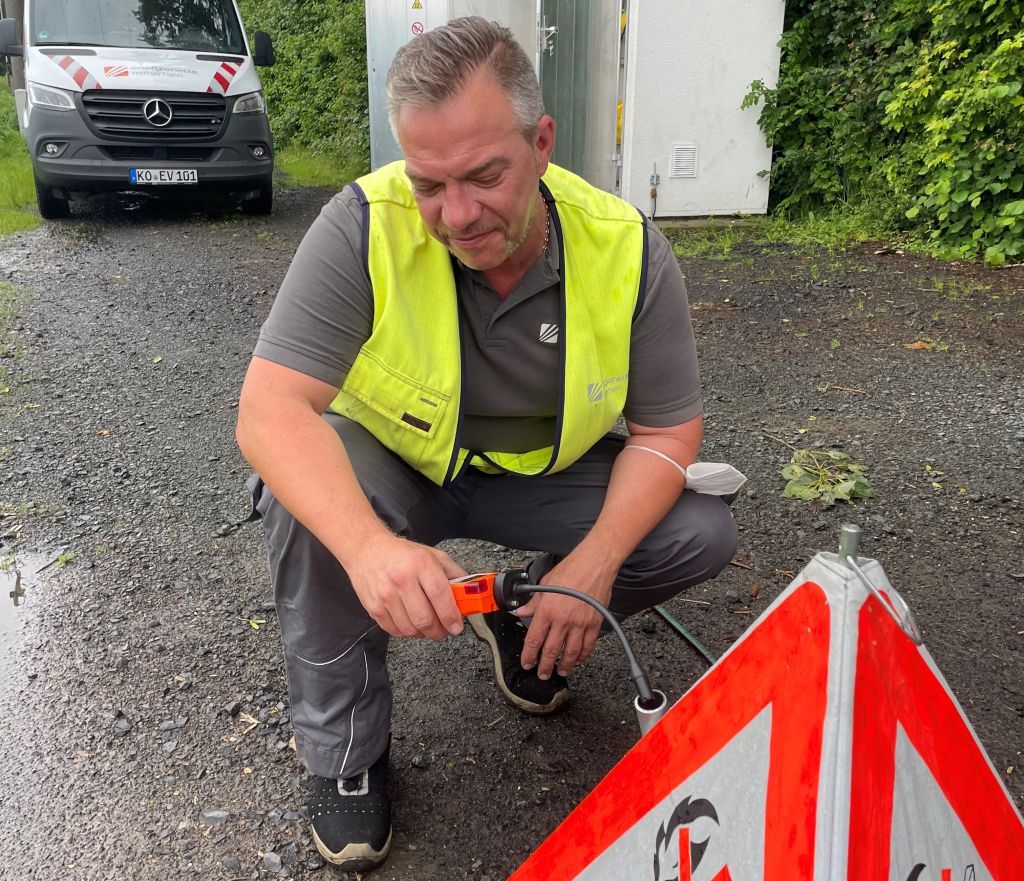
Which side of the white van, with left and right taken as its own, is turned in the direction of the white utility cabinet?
left

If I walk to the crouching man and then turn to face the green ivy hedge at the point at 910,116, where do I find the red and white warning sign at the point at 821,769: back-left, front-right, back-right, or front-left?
back-right

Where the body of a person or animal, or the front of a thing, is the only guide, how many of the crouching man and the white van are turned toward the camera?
2

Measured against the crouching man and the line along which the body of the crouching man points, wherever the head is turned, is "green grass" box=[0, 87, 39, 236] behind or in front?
behind

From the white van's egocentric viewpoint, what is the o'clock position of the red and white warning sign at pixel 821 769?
The red and white warning sign is roughly at 12 o'clock from the white van.

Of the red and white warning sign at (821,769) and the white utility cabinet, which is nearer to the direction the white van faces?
the red and white warning sign

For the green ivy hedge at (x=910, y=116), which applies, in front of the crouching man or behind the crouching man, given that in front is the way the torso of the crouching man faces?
behind

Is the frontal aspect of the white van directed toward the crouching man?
yes

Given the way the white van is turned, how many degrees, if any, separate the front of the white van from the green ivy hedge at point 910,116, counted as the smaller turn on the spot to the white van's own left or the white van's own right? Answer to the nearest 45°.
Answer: approximately 45° to the white van's own left
